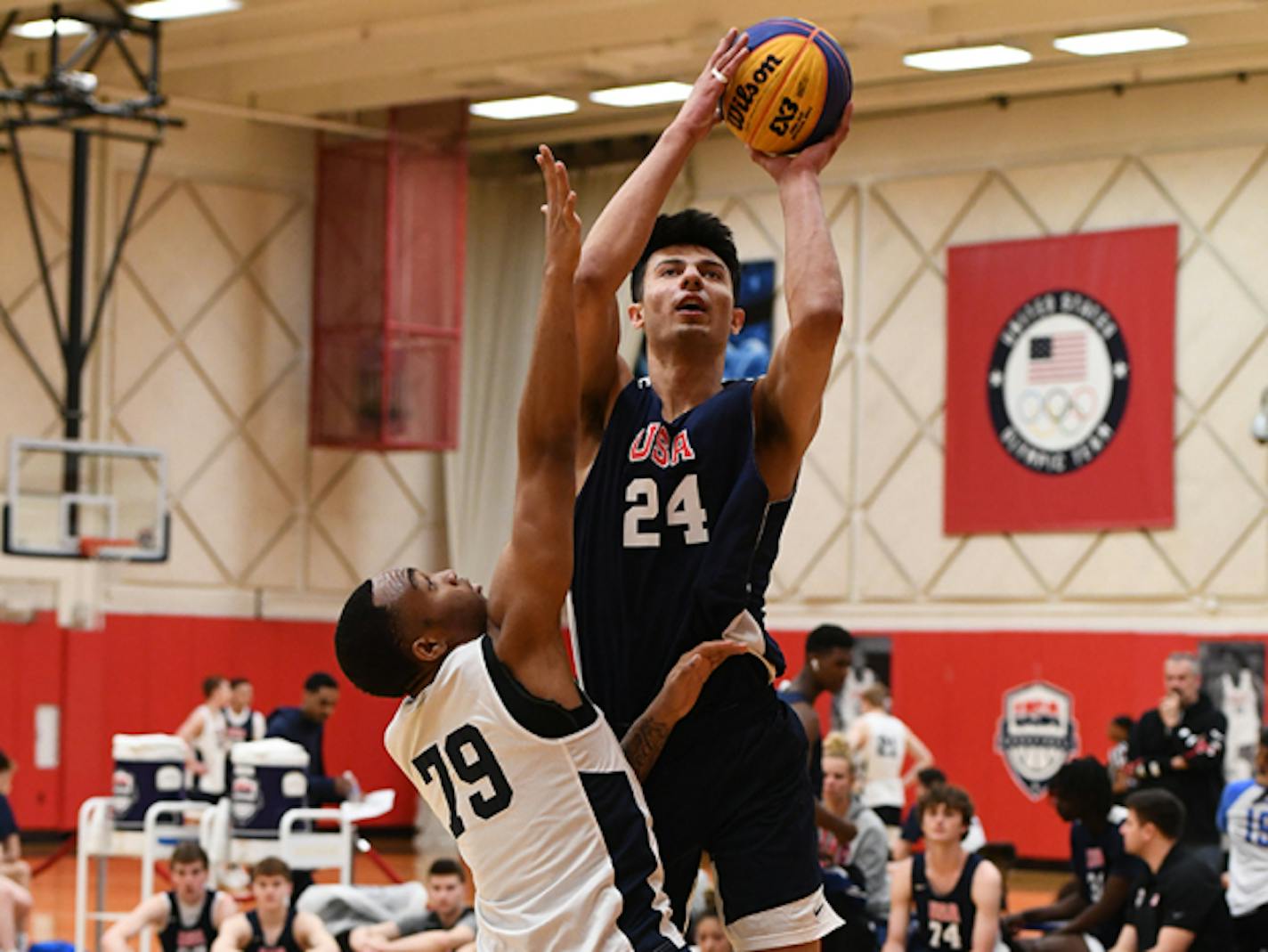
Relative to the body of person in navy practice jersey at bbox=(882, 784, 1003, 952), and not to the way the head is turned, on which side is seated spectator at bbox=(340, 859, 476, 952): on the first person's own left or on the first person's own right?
on the first person's own right

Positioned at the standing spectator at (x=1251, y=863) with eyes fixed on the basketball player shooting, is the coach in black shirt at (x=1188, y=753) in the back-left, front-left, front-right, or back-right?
back-right

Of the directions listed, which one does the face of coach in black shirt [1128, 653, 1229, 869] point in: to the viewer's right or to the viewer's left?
to the viewer's left

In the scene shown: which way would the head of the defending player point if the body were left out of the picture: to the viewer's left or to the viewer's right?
to the viewer's right

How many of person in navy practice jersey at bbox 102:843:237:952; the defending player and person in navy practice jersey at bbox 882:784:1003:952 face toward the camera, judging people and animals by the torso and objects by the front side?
2

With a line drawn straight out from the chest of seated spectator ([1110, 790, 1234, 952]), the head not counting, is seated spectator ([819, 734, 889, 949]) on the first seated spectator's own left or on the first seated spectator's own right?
on the first seated spectator's own right

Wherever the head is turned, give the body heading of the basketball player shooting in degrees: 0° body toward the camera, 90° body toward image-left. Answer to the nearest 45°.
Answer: approximately 0°

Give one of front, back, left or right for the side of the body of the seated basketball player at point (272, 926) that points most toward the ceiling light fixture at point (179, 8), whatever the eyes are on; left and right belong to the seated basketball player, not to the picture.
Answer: back

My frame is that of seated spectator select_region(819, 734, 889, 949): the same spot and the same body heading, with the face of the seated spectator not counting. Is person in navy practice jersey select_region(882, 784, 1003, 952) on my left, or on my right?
on my left

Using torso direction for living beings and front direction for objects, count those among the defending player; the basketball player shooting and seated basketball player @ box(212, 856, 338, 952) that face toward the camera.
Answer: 2

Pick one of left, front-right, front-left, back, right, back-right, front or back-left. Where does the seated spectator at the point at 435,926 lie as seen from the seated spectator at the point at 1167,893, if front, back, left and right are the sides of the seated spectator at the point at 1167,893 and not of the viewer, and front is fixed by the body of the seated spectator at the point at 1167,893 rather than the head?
front-right

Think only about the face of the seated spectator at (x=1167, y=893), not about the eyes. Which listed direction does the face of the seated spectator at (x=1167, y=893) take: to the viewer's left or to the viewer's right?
to the viewer's left
